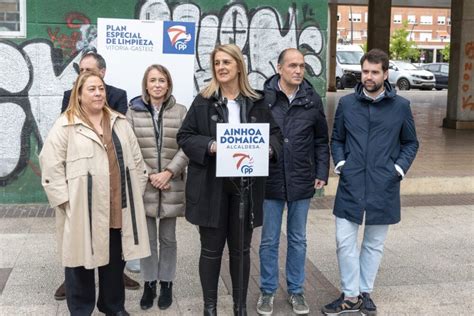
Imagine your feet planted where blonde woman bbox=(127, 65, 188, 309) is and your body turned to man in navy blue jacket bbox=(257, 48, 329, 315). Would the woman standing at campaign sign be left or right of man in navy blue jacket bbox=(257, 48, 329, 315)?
right

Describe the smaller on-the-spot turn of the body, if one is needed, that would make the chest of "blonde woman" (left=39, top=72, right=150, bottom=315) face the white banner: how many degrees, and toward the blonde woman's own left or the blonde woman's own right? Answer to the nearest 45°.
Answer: approximately 135° to the blonde woman's own left

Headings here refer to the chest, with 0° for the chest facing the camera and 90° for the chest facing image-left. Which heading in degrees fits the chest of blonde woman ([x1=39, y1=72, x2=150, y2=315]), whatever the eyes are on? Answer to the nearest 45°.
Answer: approximately 315°

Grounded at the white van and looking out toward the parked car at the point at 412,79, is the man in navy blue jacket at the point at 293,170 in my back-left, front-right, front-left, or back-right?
back-right

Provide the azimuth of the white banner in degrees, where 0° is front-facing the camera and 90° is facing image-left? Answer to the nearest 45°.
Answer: approximately 0°

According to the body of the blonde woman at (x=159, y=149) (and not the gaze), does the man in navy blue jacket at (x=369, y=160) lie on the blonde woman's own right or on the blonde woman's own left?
on the blonde woman's own left

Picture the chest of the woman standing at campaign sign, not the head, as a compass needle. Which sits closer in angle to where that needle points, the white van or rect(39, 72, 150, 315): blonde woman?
the blonde woman
